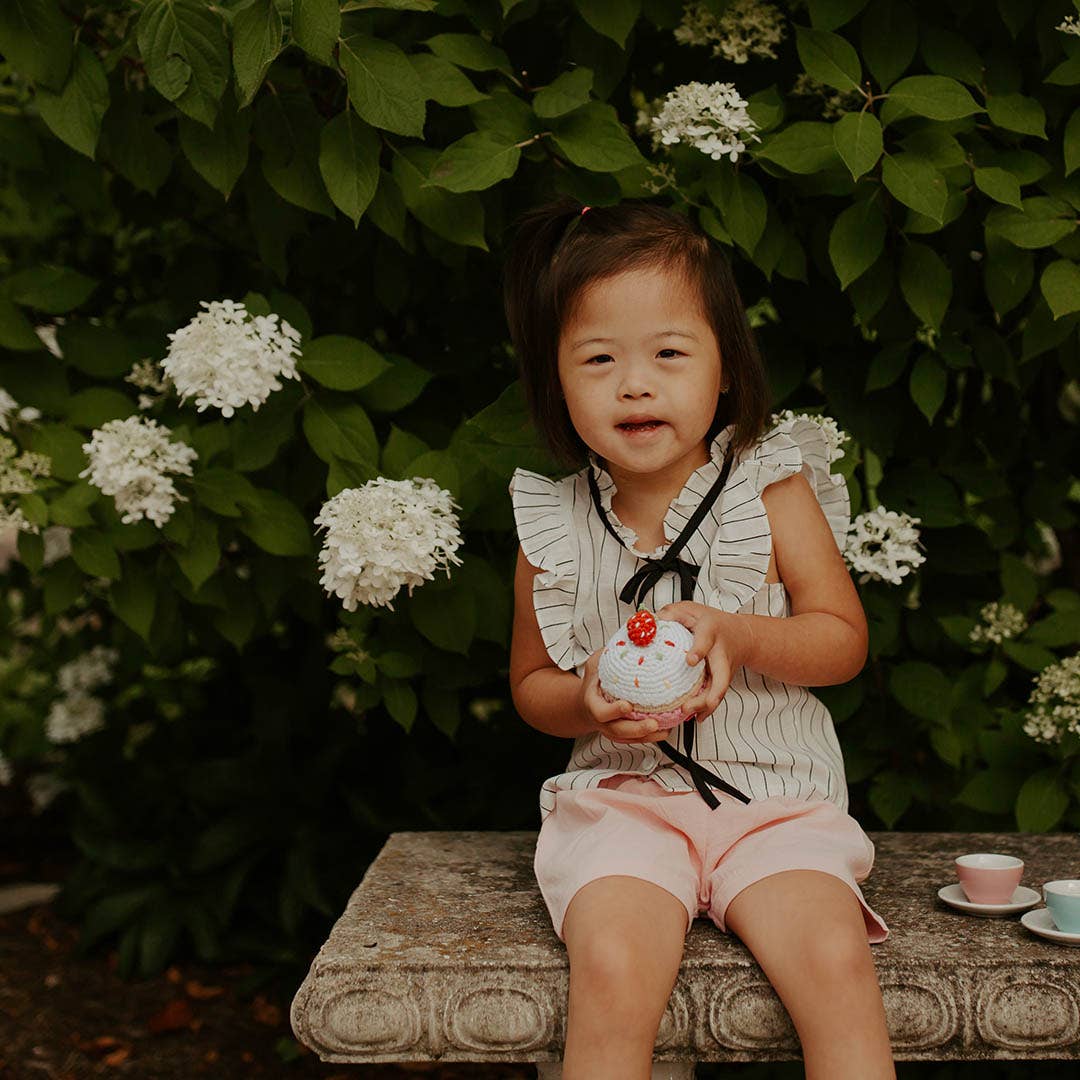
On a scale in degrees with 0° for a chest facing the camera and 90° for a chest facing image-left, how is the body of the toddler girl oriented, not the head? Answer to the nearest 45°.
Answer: approximately 0°
